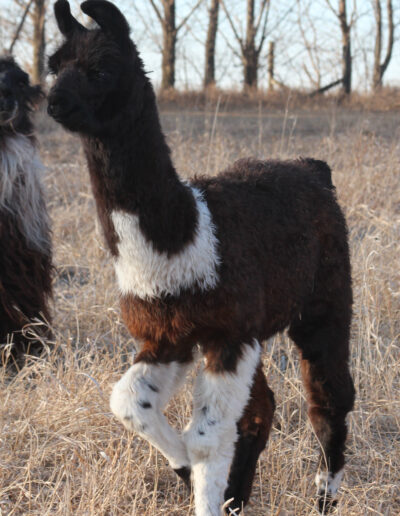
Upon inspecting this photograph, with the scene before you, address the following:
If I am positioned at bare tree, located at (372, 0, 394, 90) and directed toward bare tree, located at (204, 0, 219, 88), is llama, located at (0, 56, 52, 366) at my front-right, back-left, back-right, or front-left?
front-left

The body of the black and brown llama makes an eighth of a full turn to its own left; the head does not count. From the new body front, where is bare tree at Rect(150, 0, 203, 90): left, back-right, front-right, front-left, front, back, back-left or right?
back

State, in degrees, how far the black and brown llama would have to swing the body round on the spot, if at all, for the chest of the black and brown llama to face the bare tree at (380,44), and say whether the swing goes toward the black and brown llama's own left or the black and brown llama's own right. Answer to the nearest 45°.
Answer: approximately 135° to the black and brown llama's own right

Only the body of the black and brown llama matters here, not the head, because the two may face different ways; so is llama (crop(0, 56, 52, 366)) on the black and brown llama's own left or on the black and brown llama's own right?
on the black and brown llama's own right

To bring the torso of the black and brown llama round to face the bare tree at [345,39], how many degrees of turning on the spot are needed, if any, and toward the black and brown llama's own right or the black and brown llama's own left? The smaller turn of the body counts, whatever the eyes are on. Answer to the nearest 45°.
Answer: approximately 135° to the black and brown llama's own right

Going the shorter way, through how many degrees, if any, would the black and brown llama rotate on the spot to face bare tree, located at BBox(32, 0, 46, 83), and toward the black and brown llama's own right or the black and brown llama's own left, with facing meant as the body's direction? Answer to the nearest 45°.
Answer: approximately 135° to the black and brown llama's own right

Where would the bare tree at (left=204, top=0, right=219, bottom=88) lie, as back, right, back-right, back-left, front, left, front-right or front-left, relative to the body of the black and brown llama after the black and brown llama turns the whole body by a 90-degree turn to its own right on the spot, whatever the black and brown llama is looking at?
front-right

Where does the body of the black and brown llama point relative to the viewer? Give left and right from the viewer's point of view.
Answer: facing the viewer and to the left of the viewer
